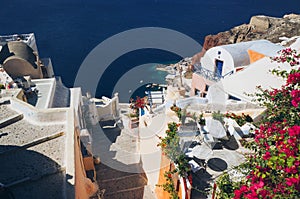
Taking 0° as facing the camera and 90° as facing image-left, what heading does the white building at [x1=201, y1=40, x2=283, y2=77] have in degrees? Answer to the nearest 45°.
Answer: approximately 45°

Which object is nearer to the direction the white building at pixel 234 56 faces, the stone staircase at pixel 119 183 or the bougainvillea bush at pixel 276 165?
the stone staircase

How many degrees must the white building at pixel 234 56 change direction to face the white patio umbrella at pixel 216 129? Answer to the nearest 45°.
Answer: approximately 45° to its left

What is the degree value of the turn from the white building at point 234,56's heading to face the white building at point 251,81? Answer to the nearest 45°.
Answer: approximately 45° to its left

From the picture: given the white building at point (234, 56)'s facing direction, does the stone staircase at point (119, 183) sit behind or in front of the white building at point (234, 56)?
in front

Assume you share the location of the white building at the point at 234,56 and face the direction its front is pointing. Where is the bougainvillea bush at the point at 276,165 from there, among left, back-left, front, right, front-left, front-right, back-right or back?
front-left
